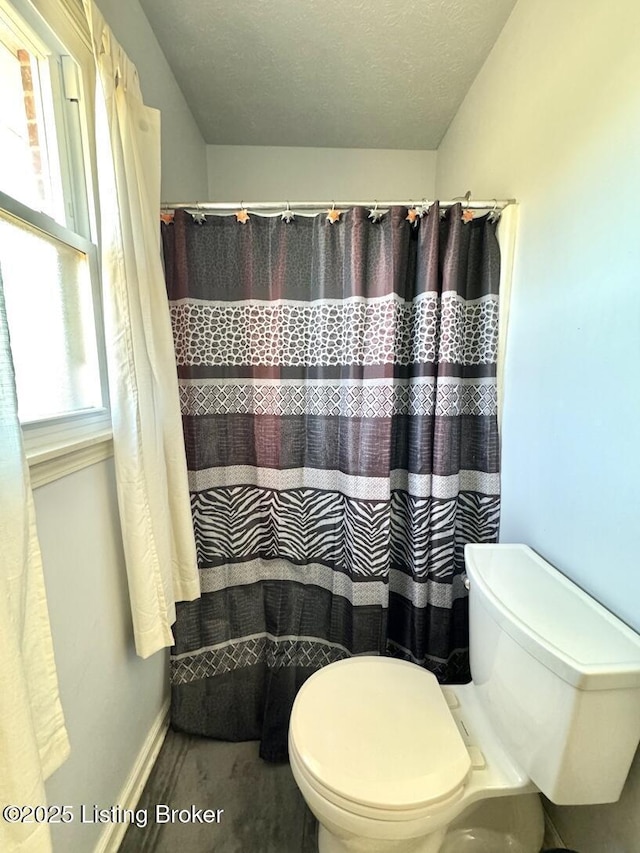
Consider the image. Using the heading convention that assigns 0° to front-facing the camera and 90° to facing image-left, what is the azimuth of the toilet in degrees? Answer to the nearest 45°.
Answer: approximately 90°

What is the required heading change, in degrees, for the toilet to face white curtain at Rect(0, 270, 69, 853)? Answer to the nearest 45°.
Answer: approximately 45° to its left

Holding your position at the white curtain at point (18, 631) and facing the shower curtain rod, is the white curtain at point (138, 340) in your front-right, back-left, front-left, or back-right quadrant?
front-left

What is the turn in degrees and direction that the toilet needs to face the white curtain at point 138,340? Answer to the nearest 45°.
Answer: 0° — it already faces it
